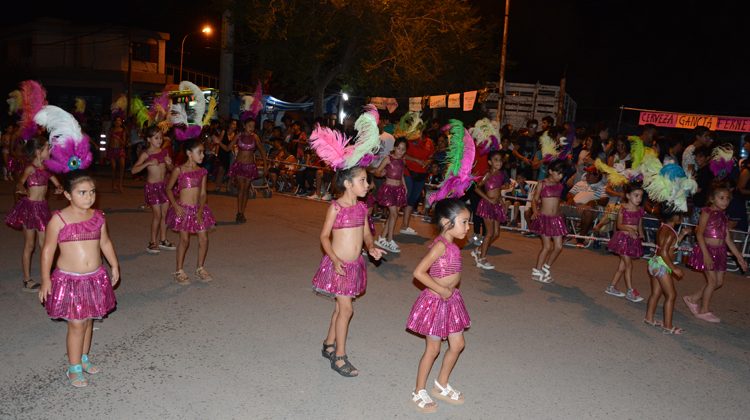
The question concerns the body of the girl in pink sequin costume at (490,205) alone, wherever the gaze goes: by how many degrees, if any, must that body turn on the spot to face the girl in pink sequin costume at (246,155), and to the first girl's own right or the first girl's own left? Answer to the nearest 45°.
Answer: approximately 135° to the first girl's own right

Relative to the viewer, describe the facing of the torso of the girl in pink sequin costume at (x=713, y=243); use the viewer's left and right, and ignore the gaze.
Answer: facing the viewer and to the right of the viewer

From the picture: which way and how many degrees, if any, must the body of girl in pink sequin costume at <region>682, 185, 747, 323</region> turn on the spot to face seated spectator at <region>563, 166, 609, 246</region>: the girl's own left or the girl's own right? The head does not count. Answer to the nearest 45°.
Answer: approximately 180°

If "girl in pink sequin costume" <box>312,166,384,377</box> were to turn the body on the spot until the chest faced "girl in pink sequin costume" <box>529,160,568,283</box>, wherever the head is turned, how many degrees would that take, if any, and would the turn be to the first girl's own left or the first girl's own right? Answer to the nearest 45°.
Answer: approximately 90° to the first girl's own left

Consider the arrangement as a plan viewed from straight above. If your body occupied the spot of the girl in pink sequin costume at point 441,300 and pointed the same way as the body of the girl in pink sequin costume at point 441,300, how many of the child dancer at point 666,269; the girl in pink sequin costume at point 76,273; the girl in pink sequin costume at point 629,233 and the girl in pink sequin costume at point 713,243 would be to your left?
3

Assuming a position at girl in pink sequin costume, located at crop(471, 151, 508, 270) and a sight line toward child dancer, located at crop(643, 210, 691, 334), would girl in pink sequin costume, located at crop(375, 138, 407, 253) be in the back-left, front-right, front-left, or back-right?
back-right

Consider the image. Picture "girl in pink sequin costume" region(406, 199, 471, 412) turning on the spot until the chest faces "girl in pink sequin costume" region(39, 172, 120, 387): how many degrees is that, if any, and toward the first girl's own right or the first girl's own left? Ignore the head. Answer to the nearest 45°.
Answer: approximately 135° to the first girl's own right

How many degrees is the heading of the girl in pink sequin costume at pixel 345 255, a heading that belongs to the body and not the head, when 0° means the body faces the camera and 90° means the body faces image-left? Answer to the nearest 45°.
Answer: approximately 315°

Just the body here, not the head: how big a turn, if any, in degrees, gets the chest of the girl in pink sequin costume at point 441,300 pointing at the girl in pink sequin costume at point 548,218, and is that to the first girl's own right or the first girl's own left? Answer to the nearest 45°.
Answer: approximately 135° to the first girl's own left
